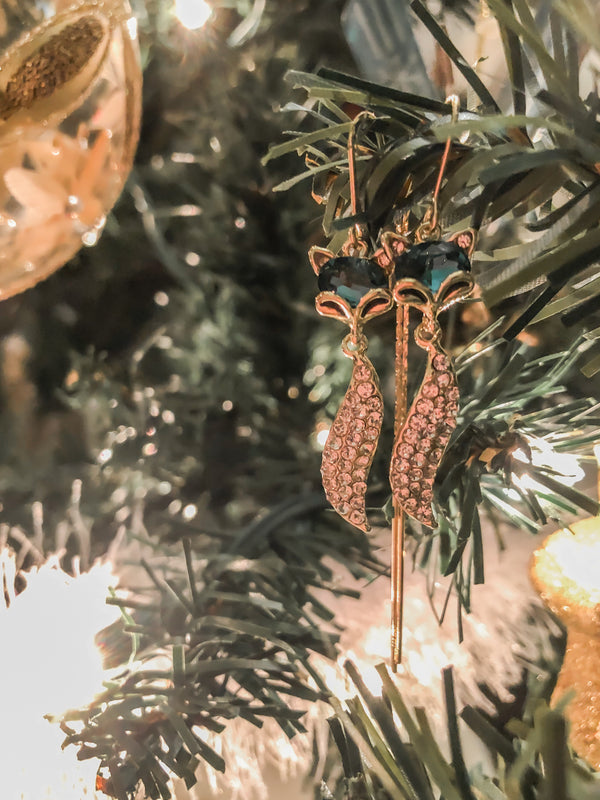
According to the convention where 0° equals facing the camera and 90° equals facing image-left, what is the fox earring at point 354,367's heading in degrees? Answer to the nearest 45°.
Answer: approximately 0°
